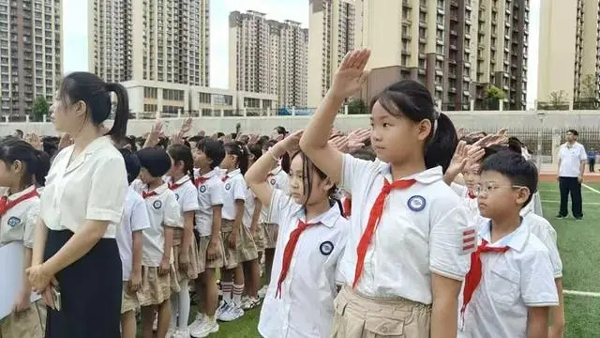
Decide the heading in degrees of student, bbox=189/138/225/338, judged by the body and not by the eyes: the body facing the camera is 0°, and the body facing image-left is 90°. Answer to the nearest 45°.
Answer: approximately 90°

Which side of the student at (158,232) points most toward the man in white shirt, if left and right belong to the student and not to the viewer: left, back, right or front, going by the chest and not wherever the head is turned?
back

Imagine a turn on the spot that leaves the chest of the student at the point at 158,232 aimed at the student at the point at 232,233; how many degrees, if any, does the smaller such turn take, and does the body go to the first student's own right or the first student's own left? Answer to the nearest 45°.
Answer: approximately 180°

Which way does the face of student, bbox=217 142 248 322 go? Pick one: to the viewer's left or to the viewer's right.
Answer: to the viewer's left

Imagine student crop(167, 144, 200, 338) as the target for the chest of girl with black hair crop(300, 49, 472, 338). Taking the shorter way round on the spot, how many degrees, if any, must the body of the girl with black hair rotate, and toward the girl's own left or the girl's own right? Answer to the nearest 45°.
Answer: approximately 90° to the girl's own right

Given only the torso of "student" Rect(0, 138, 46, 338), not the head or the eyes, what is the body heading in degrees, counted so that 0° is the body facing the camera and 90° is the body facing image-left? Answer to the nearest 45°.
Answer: approximately 45°

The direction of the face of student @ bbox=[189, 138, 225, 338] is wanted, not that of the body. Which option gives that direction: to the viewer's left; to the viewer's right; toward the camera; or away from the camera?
to the viewer's left

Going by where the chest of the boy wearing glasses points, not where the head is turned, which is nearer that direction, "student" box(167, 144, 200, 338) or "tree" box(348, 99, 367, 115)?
the student

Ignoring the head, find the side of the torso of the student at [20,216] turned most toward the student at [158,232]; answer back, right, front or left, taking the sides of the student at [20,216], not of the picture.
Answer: back
